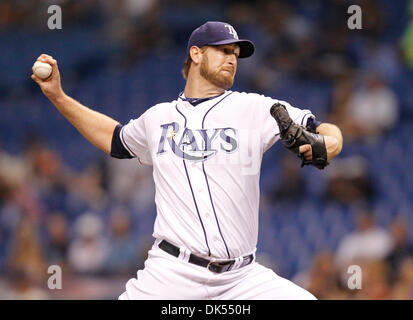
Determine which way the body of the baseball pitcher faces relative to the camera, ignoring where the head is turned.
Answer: toward the camera
